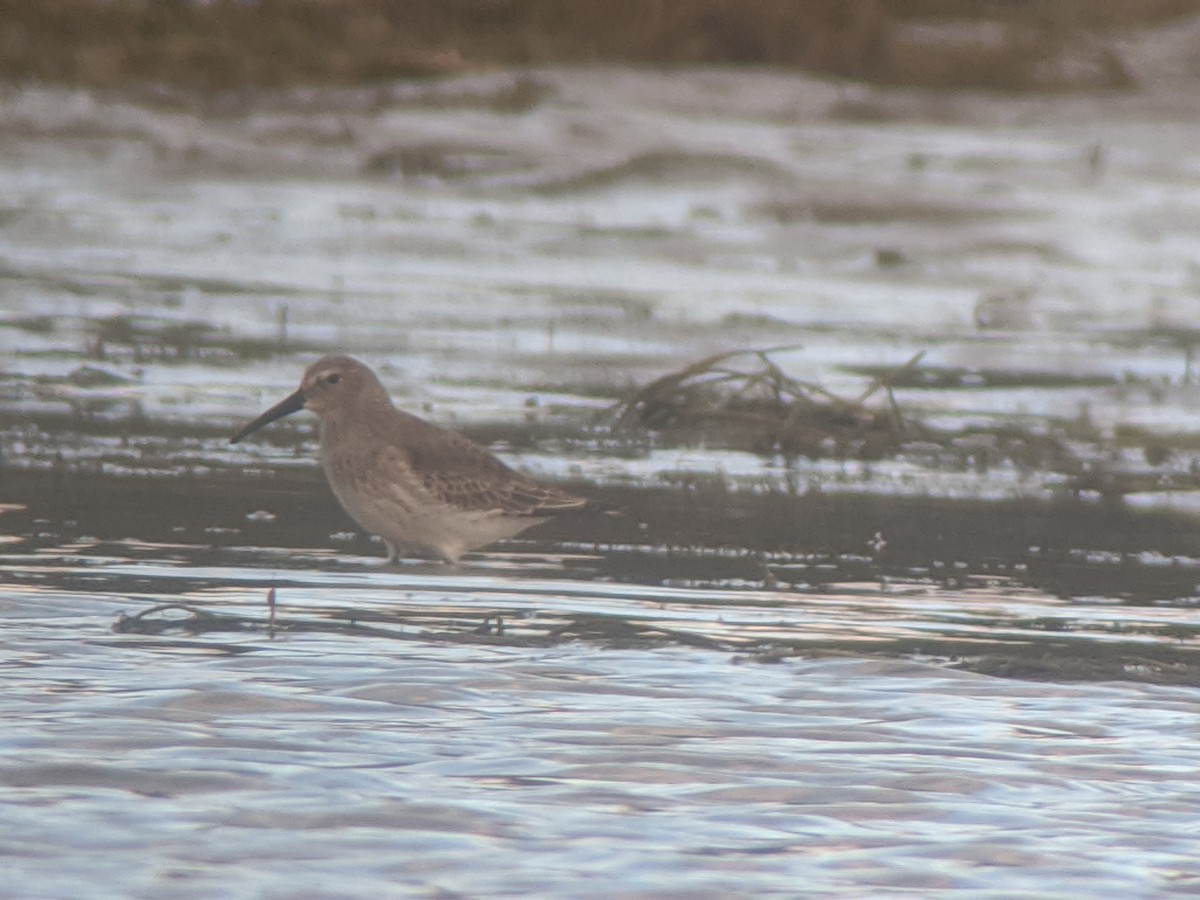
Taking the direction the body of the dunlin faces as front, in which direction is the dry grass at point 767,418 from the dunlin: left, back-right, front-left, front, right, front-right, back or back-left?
back-right

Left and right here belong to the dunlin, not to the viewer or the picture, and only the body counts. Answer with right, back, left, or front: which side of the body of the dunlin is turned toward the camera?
left
